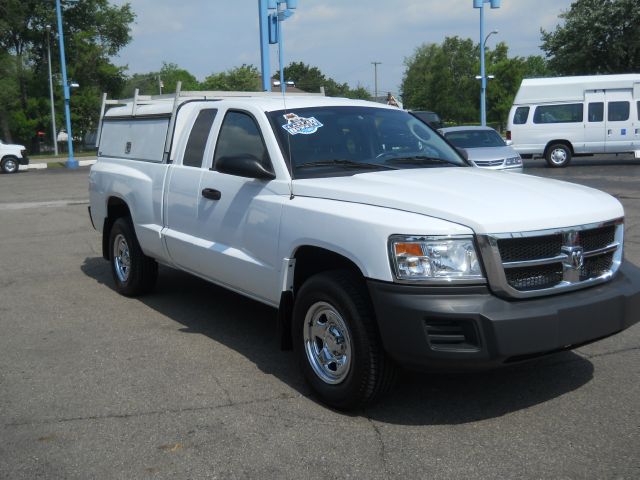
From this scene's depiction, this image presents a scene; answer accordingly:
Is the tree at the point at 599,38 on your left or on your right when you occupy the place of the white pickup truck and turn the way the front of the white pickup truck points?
on your left

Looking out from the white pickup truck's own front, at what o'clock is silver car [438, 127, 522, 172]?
The silver car is roughly at 8 o'clock from the white pickup truck.

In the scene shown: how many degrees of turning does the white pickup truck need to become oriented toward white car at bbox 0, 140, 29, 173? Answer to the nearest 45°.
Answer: approximately 180°

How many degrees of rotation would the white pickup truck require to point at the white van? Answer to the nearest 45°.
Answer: approximately 135° to its left

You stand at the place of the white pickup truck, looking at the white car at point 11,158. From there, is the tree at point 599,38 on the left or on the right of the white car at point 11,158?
right

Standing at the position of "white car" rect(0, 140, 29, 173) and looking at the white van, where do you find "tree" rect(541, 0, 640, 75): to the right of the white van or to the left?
left

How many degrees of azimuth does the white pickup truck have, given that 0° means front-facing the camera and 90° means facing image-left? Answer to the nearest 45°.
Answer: approximately 315°
